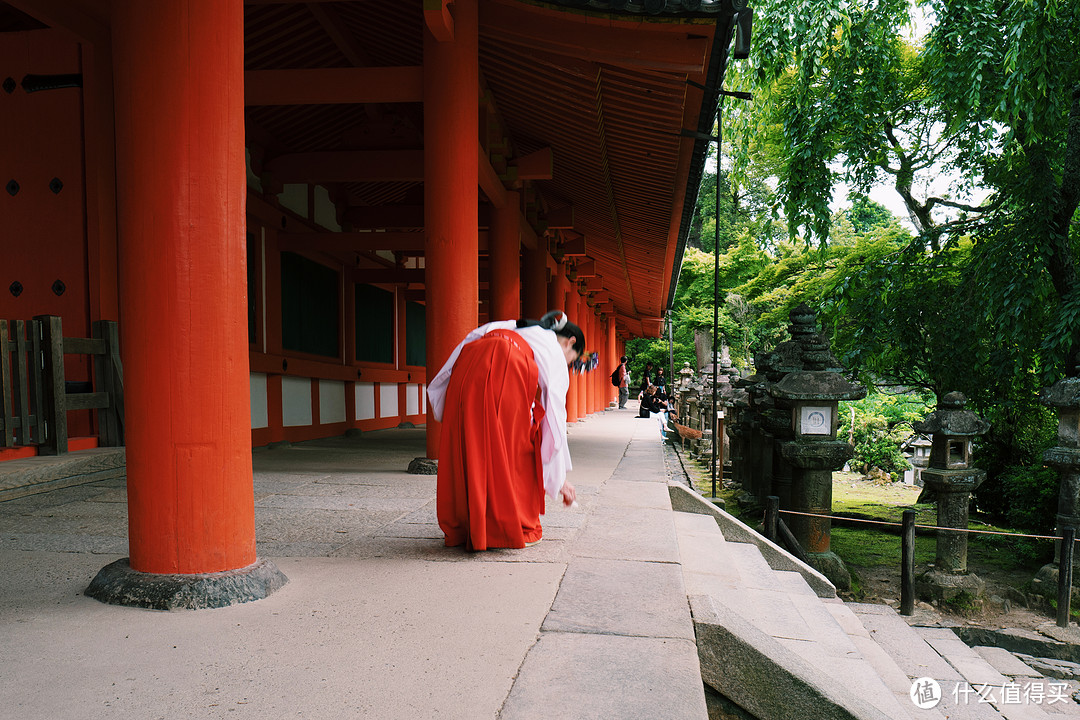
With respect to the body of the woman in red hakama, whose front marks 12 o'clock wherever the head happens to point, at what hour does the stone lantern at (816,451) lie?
The stone lantern is roughly at 12 o'clock from the woman in red hakama.

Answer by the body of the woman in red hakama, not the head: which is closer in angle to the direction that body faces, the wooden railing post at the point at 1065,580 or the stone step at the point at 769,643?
the wooden railing post

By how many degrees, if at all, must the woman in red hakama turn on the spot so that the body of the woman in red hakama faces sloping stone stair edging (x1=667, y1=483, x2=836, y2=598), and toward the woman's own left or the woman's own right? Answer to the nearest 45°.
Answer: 0° — they already face it

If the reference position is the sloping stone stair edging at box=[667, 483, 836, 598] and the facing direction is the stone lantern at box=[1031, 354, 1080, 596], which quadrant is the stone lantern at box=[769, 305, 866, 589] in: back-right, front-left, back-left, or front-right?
front-left

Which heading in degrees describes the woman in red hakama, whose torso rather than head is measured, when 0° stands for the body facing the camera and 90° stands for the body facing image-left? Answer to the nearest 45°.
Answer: approximately 225°

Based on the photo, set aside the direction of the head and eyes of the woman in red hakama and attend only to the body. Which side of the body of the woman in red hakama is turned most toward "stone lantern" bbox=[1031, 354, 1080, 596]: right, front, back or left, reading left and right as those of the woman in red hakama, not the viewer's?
front

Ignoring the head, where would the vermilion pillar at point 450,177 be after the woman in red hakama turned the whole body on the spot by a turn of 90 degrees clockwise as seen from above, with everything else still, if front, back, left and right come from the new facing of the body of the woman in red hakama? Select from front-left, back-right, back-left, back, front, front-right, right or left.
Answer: back-left

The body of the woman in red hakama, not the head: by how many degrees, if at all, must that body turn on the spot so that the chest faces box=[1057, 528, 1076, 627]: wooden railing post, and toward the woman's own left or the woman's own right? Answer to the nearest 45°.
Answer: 0° — they already face it

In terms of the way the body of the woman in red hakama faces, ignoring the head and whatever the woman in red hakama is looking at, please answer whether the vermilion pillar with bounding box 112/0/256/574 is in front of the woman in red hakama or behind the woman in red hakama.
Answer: behind

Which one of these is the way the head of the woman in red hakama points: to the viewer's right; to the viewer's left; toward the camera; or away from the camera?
to the viewer's right

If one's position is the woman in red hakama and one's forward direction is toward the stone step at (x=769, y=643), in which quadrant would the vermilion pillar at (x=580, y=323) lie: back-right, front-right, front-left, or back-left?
back-left

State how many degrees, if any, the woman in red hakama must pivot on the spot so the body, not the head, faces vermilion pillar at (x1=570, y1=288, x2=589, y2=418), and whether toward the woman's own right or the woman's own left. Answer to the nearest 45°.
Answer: approximately 45° to the woman's own left

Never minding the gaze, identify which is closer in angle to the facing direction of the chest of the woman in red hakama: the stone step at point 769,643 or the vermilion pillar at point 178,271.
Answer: the stone step
